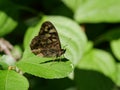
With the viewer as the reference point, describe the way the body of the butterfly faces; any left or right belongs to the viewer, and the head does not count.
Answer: facing to the right of the viewer

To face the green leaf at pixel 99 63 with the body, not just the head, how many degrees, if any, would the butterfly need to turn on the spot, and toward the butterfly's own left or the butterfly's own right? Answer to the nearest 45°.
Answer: approximately 45° to the butterfly's own left
